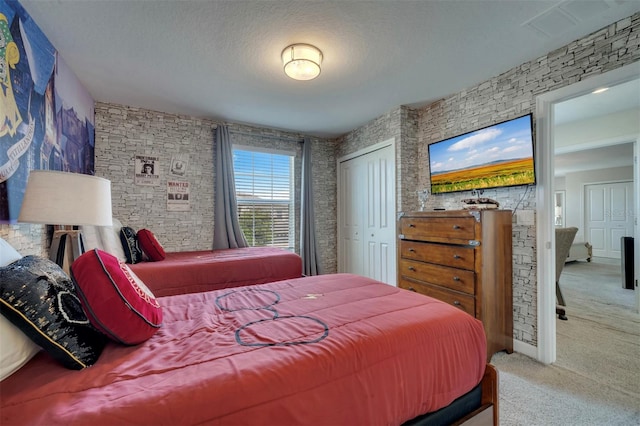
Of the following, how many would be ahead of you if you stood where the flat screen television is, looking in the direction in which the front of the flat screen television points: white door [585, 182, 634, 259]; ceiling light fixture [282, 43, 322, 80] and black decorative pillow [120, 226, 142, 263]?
2

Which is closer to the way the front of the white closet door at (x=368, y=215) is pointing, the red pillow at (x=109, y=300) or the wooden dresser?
the red pillow

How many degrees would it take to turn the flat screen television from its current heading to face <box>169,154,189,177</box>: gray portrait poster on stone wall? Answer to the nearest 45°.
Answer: approximately 45° to its right

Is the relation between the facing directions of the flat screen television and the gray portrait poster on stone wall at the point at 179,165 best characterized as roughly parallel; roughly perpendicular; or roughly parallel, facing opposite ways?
roughly perpendicular

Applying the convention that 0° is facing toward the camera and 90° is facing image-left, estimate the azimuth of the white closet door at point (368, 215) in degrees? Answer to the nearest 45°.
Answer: approximately 45°

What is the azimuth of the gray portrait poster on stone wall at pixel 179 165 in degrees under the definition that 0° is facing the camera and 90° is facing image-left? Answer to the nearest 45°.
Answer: approximately 0°

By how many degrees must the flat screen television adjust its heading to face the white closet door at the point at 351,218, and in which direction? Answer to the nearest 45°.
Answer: approximately 90° to its right

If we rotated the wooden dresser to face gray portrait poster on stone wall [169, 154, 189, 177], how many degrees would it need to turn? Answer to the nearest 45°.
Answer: approximately 45° to its right
